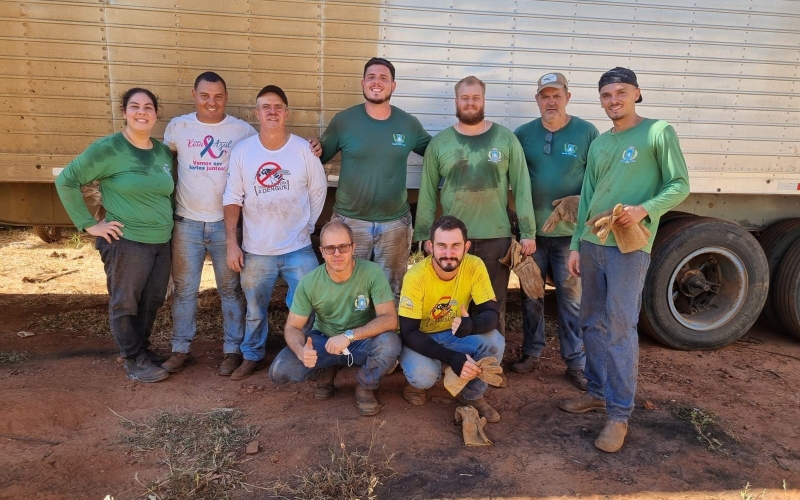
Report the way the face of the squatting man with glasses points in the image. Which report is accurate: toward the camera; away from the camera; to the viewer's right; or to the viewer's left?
toward the camera

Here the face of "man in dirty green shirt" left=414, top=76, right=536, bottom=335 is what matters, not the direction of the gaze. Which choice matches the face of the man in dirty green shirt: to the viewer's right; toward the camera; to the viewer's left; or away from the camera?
toward the camera

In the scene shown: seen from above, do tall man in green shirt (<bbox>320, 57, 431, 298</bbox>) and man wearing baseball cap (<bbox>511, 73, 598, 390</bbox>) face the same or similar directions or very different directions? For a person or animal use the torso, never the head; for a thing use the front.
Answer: same or similar directions

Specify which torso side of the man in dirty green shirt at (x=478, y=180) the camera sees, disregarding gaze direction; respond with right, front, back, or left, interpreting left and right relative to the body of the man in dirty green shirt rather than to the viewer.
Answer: front

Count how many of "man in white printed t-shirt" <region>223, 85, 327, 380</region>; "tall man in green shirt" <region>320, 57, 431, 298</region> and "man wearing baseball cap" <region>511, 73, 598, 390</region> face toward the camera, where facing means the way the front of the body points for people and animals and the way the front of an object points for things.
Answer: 3

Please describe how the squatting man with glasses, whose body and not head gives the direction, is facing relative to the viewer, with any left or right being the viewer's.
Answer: facing the viewer

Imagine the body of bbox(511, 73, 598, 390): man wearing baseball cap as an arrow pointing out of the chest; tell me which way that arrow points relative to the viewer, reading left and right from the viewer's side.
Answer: facing the viewer

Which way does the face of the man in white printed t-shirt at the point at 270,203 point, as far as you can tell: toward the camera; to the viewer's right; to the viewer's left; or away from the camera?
toward the camera

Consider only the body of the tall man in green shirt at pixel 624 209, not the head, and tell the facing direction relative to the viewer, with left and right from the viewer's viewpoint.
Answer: facing the viewer and to the left of the viewer

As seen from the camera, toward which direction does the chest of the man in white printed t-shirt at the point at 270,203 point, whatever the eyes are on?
toward the camera

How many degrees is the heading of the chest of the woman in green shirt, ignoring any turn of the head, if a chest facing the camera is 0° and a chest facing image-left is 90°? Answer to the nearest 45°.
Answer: approximately 315°

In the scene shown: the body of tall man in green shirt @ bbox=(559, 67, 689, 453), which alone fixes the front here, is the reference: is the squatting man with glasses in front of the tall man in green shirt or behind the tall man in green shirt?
in front
